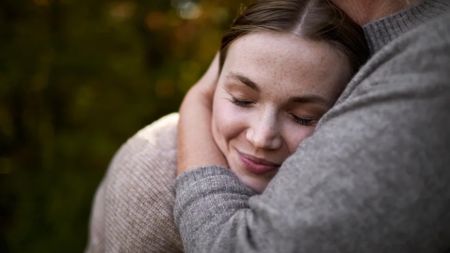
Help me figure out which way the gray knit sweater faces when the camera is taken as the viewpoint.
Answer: facing away from the viewer and to the left of the viewer
